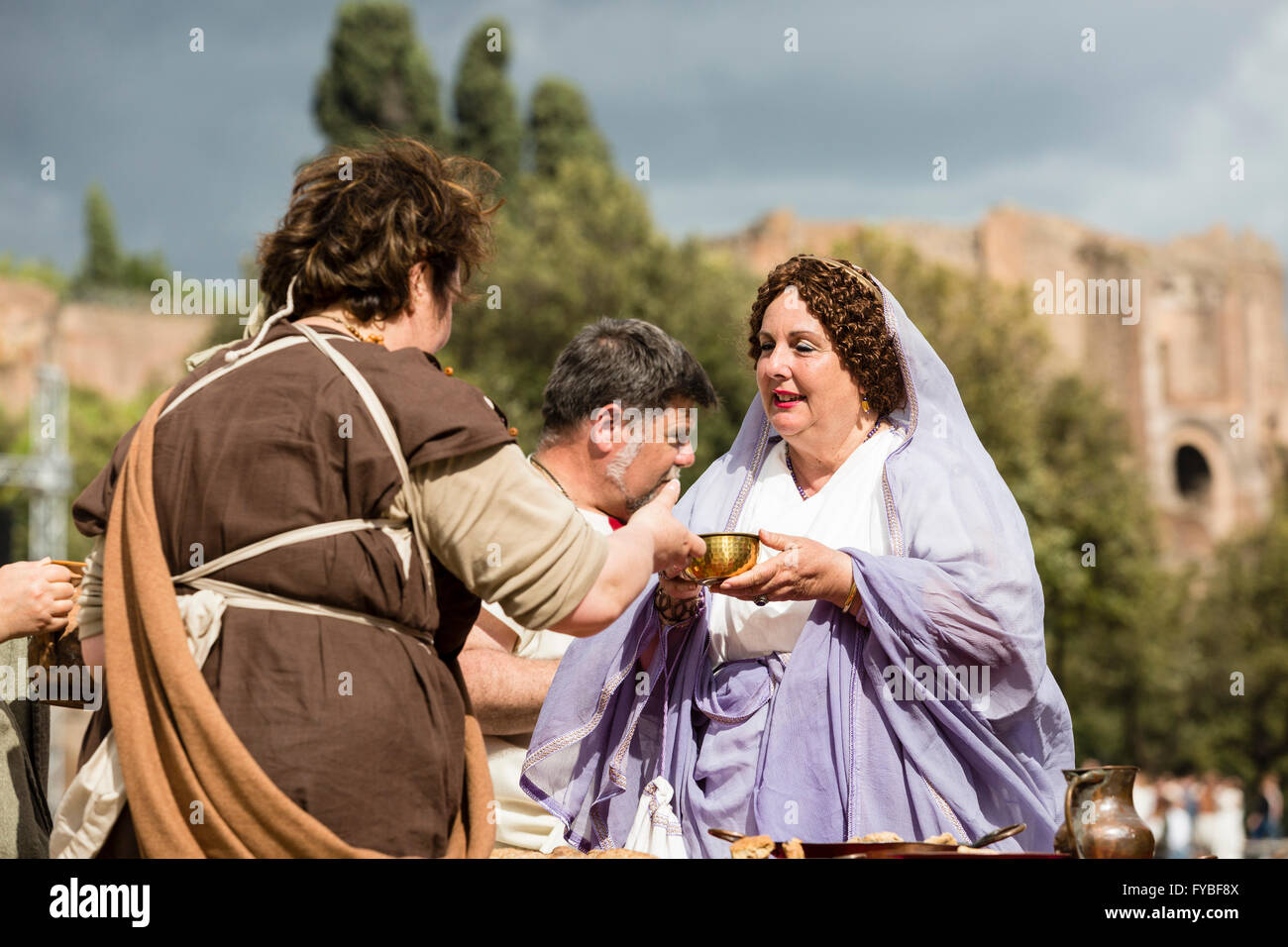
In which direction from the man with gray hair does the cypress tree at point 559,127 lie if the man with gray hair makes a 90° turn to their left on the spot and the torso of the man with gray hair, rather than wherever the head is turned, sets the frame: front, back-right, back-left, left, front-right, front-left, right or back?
front

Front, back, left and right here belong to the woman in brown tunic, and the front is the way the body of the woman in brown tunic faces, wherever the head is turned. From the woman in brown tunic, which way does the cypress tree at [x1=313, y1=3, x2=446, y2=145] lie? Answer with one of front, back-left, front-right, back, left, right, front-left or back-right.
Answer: front-left

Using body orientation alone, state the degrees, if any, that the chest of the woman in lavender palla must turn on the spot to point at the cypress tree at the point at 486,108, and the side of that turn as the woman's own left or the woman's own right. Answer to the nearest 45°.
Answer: approximately 135° to the woman's own right

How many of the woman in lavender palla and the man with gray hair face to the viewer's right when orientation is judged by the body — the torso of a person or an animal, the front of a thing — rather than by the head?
1

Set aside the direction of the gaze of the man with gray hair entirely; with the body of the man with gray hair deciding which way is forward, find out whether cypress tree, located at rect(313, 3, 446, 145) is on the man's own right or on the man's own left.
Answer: on the man's own left

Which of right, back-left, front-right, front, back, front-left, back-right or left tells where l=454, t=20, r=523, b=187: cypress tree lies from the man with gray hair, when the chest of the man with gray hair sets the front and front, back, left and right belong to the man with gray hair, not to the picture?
left

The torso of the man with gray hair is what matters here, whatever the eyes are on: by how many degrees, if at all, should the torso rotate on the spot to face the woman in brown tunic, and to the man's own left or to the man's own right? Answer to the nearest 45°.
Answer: approximately 90° to the man's own right

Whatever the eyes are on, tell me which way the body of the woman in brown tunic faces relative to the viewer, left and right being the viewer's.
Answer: facing away from the viewer and to the right of the viewer

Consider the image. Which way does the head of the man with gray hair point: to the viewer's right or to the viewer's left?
to the viewer's right

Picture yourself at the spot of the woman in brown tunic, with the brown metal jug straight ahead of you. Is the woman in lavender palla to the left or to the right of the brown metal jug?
left

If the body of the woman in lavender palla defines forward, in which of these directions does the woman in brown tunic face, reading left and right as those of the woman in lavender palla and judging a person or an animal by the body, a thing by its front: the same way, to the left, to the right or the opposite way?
the opposite way

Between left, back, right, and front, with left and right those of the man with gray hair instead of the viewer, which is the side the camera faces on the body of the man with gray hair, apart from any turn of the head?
right

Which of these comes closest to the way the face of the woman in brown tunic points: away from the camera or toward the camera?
away from the camera

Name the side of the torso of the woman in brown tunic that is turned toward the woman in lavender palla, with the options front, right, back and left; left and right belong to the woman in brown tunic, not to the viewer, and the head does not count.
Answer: front

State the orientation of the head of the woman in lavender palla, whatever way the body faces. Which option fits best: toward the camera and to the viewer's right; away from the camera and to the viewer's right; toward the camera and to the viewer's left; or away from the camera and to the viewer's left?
toward the camera and to the viewer's left

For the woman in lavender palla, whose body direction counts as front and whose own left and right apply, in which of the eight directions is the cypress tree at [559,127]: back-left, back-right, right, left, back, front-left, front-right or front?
back-right

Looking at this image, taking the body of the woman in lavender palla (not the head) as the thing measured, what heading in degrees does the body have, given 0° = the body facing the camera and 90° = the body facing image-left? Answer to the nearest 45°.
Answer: approximately 45°
